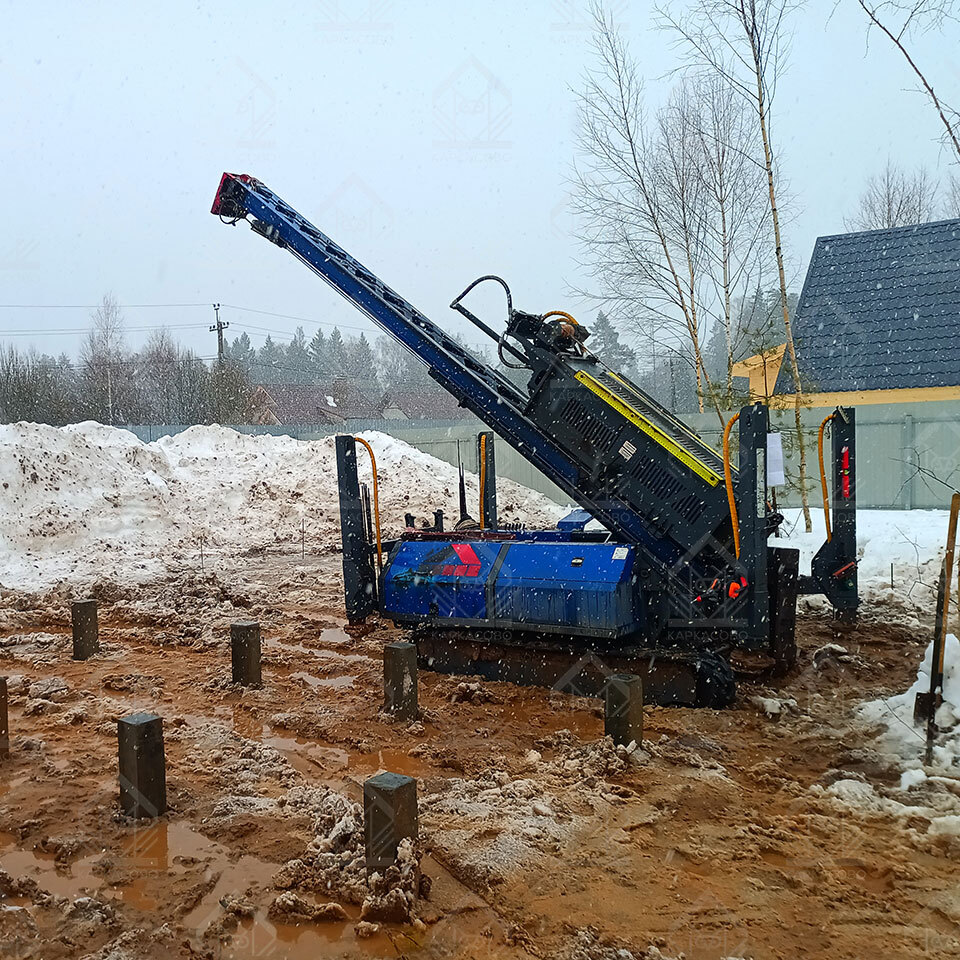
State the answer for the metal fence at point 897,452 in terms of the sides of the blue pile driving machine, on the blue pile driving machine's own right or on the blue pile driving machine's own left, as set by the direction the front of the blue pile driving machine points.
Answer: on the blue pile driving machine's own left

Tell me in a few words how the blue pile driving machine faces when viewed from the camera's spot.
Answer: facing the viewer and to the right of the viewer

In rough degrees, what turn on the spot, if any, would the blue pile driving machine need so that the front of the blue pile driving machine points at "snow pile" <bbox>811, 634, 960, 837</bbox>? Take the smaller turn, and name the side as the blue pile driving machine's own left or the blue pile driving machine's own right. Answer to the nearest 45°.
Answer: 0° — it already faces it

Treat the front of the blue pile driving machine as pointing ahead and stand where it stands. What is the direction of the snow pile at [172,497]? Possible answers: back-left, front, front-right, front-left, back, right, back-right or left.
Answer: back

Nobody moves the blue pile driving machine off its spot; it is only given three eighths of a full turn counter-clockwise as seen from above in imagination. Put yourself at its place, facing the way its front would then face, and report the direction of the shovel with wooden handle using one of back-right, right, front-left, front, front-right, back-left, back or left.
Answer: back-right

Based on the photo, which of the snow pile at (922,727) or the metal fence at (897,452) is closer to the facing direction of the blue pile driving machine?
the snow pile

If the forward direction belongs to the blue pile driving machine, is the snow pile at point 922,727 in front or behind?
in front
